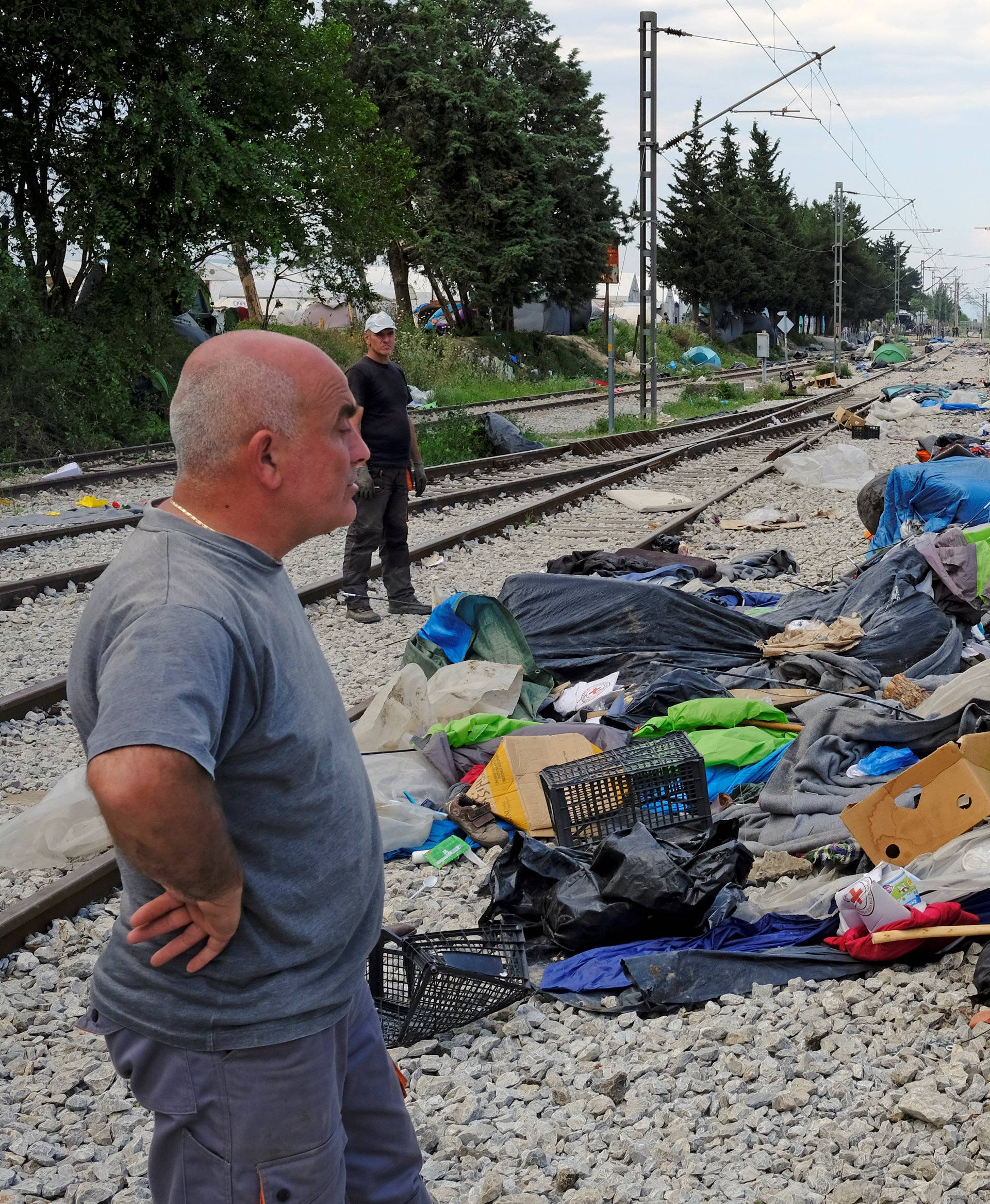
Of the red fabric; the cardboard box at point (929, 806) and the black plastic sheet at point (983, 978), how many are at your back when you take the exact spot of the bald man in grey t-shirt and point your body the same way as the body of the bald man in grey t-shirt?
0

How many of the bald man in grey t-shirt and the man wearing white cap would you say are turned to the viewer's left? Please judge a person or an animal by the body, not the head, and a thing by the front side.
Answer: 0

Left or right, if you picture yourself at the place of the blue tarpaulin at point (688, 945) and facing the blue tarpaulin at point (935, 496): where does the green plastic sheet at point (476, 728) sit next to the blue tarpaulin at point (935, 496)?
left

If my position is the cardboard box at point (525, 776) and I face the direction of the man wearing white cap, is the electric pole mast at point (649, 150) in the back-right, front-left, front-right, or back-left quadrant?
front-right

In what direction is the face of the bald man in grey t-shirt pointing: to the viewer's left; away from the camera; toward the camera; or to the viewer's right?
to the viewer's right

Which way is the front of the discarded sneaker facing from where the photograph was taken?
facing the viewer and to the right of the viewer

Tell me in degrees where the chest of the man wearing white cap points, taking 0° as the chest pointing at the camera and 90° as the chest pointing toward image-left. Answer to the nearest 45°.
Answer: approximately 315°

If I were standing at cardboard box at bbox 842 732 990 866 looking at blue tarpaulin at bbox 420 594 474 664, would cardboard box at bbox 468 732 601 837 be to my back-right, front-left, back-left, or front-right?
front-left

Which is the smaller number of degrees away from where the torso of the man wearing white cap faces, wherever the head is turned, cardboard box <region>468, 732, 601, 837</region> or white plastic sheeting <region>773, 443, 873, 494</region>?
the cardboard box

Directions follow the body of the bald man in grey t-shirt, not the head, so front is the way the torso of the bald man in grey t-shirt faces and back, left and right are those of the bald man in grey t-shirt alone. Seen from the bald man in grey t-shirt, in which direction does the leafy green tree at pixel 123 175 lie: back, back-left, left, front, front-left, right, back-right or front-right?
left

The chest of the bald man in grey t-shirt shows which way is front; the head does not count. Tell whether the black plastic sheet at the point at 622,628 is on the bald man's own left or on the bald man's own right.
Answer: on the bald man's own left

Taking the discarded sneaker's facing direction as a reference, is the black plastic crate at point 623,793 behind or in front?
in front

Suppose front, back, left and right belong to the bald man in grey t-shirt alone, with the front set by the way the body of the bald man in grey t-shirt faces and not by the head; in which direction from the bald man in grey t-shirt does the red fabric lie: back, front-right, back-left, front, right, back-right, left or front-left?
front-left

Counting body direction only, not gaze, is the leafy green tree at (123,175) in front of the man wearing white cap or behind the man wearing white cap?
behind

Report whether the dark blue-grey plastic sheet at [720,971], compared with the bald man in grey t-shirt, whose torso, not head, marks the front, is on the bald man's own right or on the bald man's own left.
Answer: on the bald man's own left

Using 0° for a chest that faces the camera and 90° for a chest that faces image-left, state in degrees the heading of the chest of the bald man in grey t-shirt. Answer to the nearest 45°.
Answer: approximately 270°
